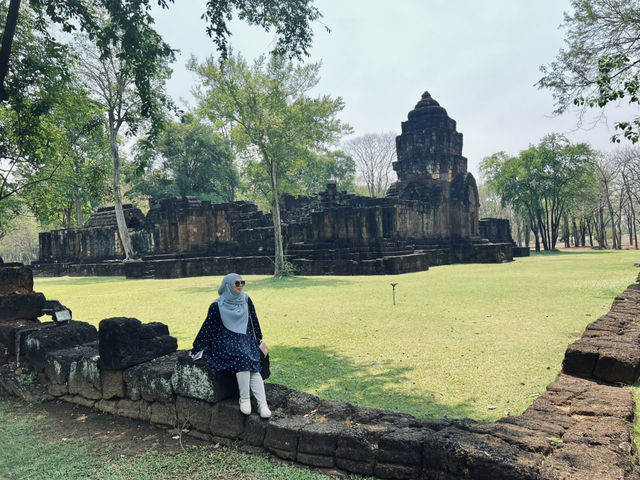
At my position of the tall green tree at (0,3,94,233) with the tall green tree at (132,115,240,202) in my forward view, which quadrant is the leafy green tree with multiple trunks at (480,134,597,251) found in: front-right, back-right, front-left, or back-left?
front-right

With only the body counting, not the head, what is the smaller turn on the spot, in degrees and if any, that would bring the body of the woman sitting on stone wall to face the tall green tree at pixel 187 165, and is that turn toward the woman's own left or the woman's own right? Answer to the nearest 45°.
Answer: approximately 135° to the woman's own left

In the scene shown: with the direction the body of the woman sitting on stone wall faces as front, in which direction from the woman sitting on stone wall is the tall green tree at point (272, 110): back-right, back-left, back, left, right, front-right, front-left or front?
back-left

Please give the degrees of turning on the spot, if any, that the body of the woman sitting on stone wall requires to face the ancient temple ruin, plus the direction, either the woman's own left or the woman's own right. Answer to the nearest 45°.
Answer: approximately 135° to the woman's own left

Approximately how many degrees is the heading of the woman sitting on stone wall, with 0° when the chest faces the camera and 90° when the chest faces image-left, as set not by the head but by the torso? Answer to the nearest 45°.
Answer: approximately 315°

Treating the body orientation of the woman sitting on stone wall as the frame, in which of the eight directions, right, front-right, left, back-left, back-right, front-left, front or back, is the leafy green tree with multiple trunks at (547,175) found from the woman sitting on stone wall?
left

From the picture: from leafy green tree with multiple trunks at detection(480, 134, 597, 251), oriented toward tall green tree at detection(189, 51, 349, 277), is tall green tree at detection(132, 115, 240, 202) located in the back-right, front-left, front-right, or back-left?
front-right

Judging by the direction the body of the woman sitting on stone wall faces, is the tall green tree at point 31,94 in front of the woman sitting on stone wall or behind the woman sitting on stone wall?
behind
